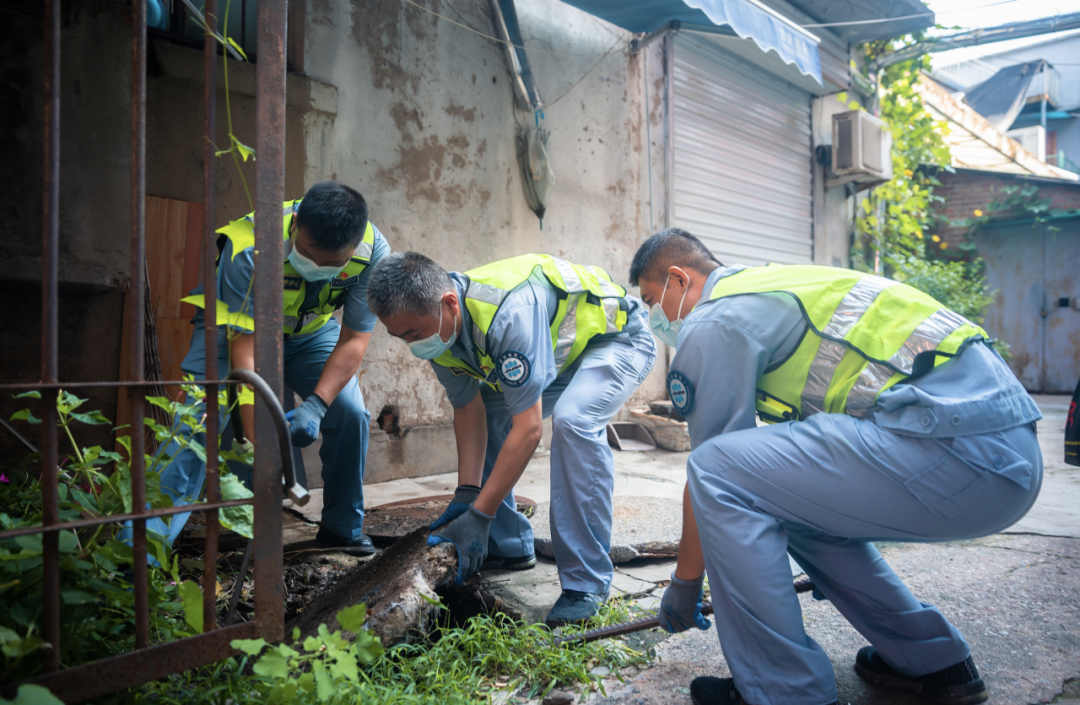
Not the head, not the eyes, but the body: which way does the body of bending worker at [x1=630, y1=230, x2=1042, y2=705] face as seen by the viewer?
to the viewer's left

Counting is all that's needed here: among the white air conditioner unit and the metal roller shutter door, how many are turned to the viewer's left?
0

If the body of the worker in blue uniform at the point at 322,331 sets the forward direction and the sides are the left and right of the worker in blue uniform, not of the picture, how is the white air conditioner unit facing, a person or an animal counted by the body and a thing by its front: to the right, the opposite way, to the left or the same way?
the same way

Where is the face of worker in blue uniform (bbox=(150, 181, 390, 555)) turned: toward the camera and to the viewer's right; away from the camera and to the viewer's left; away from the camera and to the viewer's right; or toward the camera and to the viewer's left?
toward the camera and to the viewer's right

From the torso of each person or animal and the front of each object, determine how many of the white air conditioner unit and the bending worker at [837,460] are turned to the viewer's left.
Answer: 1

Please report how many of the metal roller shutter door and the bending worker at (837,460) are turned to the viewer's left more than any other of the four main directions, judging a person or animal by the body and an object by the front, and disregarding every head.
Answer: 1

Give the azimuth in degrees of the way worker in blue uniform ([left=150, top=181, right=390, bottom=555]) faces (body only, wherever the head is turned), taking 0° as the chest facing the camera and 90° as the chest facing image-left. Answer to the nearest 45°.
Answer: approximately 0°

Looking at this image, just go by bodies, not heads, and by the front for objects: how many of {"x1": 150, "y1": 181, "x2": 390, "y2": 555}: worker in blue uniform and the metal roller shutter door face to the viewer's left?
0

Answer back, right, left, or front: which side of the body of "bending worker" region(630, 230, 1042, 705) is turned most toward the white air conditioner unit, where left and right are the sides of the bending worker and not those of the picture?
right

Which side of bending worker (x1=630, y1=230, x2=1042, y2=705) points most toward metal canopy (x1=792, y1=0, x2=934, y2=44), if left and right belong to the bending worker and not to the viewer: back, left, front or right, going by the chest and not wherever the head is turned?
right

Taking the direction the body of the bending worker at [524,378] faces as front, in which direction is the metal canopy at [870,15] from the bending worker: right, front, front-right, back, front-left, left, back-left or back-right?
back

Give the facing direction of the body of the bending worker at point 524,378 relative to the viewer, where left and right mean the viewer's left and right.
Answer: facing the viewer and to the left of the viewer

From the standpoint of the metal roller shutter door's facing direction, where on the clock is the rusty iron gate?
The rusty iron gate is roughly at 2 o'clock from the metal roller shutter door.

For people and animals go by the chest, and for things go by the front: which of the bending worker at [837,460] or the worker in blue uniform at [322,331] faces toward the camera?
the worker in blue uniform

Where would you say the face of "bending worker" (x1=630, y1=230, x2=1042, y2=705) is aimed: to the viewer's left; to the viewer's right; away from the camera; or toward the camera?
to the viewer's left

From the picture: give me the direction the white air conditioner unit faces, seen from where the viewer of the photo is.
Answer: facing the viewer and to the right of the viewer

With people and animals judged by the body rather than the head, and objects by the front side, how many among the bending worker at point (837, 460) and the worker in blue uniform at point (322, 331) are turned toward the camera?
1

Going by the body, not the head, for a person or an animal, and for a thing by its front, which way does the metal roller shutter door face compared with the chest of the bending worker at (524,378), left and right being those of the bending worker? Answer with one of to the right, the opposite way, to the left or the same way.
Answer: to the left
